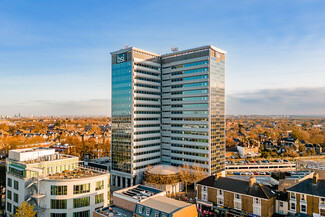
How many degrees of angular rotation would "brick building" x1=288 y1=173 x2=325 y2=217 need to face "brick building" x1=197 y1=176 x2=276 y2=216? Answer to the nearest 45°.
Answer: approximately 45° to its right

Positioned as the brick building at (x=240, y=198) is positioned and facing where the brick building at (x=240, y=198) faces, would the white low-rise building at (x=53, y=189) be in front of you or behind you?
in front

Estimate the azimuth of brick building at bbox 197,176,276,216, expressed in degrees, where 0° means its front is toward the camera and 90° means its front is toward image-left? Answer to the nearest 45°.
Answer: approximately 45°

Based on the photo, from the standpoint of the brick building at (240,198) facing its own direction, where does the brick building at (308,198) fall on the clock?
the brick building at (308,198) is roughly at 8 o'clock from the brick building at (240,198).

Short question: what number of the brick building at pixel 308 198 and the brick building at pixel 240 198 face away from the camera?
0

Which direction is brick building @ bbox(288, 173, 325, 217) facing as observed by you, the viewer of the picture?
facing the viewer and to the left of the viewer
